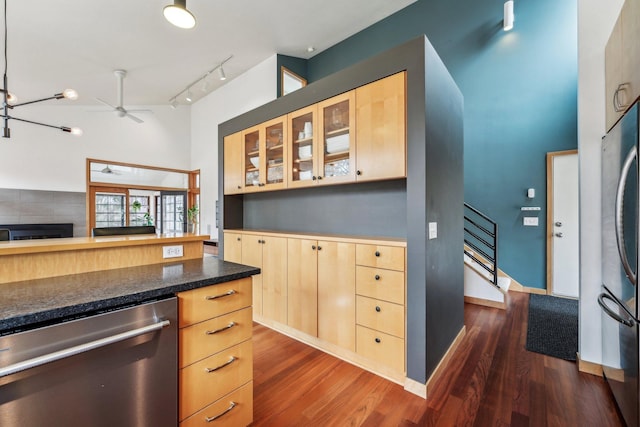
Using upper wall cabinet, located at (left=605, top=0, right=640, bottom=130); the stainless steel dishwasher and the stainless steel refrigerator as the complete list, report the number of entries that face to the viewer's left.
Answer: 2

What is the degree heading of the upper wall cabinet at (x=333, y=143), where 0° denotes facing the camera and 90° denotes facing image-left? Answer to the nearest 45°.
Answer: approximately 45°

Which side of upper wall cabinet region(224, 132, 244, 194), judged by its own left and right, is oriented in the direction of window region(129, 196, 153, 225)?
right

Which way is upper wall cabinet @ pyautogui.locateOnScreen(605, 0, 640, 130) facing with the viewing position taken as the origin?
facing to the left of the viewer

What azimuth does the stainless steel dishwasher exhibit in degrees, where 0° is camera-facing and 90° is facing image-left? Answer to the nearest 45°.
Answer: approximately 315°

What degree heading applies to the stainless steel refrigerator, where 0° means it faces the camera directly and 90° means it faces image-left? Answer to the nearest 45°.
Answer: approximately 90°

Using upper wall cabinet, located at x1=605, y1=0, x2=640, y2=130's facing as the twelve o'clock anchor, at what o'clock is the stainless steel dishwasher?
The stainless steel dishwasher is roughly at 10 o'clock from the upper wall cabinet.

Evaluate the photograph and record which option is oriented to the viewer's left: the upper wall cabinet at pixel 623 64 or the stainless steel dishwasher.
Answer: the upper wall cabinet

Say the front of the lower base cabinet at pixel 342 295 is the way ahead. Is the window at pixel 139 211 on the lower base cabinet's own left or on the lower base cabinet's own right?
on the lower base cabinet's own right

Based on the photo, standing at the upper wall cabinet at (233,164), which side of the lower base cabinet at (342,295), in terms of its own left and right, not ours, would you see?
right
